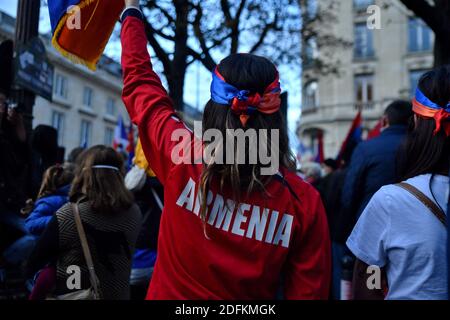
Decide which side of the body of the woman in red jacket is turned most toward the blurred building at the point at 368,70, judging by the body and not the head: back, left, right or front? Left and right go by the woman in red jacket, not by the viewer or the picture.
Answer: front

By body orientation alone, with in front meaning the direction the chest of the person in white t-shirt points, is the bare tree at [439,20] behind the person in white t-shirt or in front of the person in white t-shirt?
in front

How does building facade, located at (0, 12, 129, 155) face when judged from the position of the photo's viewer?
facing the viewer and to the right of the viewer

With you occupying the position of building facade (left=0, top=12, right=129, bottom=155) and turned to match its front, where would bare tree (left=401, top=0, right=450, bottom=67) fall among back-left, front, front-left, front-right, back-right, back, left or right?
front-right

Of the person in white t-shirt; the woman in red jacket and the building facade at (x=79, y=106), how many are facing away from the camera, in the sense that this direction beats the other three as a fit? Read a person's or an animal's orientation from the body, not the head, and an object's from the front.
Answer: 2

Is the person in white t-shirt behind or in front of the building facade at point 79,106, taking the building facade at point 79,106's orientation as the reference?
in front

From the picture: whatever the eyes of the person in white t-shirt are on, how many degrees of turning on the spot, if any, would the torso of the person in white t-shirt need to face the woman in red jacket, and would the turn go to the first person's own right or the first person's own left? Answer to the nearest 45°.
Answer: approximately 135° to the first person's own left

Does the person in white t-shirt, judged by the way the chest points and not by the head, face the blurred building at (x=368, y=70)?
yes

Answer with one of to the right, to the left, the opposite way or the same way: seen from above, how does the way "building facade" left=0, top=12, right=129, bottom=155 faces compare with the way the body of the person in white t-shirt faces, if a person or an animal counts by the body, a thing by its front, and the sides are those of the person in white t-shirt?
to the right

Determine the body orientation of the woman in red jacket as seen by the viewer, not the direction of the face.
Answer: away from the camera

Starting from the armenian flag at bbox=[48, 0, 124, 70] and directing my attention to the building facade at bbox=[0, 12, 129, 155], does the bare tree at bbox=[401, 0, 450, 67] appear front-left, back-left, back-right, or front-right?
front-right

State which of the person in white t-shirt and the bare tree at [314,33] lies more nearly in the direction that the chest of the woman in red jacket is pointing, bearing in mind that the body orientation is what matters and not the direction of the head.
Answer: the bare tree

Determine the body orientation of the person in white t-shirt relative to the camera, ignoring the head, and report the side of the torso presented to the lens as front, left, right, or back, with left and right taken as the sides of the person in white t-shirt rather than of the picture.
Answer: back

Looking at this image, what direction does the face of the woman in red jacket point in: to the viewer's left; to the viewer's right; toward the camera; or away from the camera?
away from the camera

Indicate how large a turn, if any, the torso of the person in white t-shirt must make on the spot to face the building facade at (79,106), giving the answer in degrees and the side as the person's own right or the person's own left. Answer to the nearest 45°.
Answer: approximately 45° to the person's own left

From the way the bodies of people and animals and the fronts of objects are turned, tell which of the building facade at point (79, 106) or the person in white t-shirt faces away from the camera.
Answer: the person in white t-shirt

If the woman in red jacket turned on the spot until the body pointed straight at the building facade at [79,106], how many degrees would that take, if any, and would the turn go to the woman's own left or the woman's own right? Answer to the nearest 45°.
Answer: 0° — they already face it
